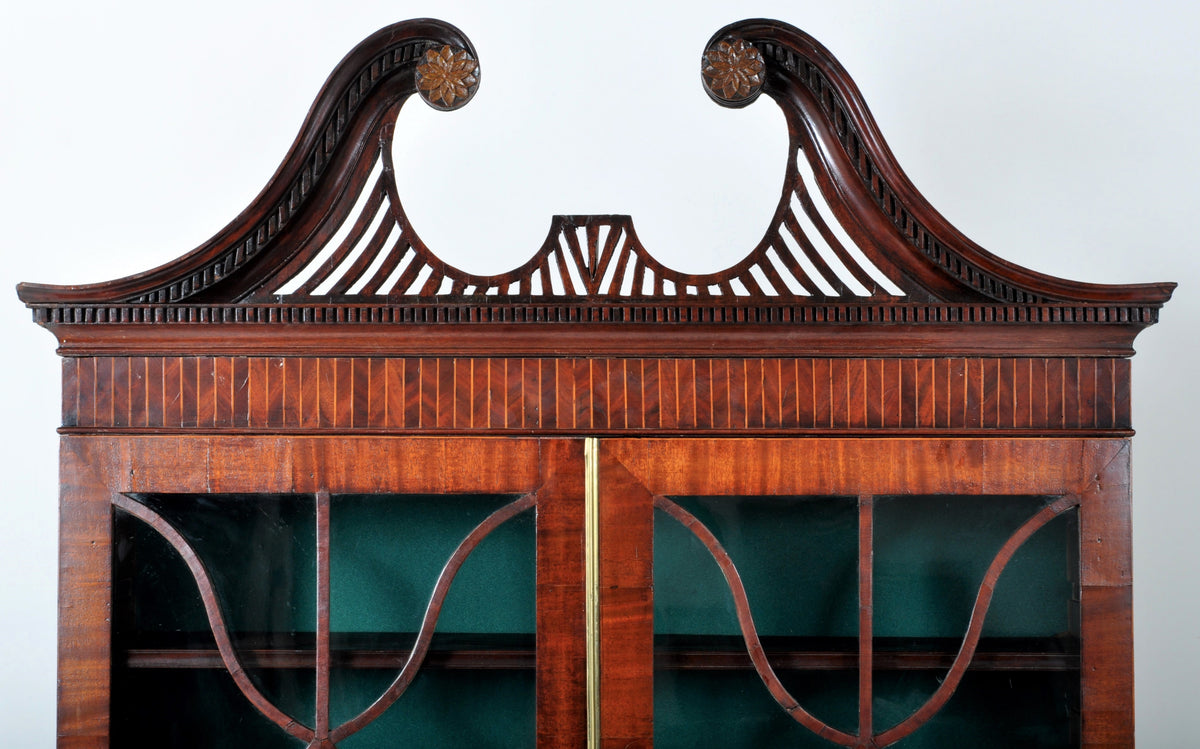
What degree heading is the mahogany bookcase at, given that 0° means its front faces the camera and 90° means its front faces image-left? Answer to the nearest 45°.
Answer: approximately 0°
